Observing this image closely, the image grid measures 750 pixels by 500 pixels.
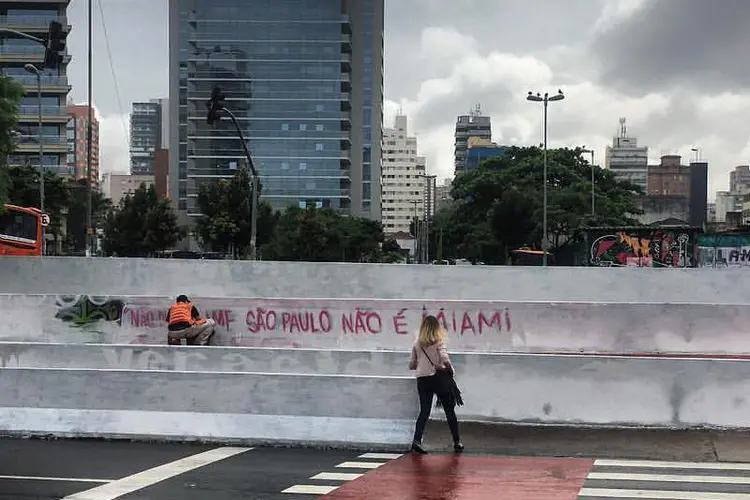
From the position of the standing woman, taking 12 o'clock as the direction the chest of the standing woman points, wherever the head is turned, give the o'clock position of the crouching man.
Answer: The crouching man is roughly at 11 o'clock from the standing woman.

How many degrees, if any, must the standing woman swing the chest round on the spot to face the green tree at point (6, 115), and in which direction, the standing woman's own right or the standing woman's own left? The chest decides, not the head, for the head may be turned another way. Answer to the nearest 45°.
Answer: approximately 45° to the standing woman's own left

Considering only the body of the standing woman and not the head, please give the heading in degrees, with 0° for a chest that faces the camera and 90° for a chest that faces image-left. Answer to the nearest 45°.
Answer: approximately 180°

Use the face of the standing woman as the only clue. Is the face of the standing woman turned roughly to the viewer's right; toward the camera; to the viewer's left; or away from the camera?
away from the camera
